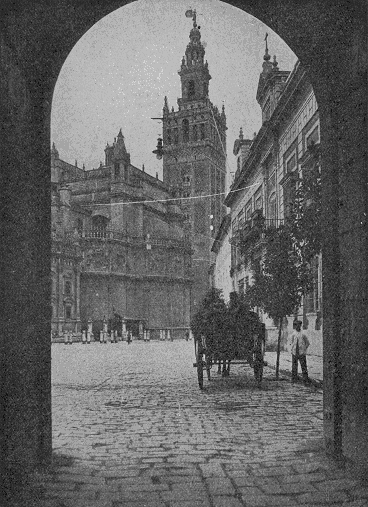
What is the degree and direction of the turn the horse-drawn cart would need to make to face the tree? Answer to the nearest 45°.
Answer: approximately 45° to its right

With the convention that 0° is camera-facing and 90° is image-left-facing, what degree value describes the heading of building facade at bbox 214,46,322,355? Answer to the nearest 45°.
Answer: approximately 90°

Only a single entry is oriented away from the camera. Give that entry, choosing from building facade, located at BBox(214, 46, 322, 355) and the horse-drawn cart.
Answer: the horse-drawn cart

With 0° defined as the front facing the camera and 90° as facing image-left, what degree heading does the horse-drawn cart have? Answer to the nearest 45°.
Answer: approximately 180°

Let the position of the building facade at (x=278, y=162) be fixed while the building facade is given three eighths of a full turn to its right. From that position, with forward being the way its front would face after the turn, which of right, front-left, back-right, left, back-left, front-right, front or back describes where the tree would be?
back-right

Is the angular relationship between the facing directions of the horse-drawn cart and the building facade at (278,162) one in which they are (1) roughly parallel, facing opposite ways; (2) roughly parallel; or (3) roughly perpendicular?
roughly perpendicular

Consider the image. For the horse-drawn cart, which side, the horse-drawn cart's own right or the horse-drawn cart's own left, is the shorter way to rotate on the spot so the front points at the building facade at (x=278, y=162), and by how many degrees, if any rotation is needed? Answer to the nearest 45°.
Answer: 0° — it already faces it

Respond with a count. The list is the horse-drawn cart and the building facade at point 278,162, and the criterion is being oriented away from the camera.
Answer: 1

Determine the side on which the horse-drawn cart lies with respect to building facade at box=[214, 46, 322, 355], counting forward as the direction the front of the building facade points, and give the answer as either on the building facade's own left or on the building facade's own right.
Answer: on the building facade's own left

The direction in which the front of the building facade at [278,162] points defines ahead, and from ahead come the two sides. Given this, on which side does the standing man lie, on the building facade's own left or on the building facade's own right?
on the building facade's own left
